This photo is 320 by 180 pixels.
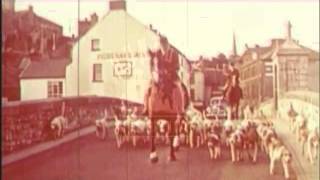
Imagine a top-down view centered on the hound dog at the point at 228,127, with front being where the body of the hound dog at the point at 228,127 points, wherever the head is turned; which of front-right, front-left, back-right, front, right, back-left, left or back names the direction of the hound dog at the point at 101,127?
right

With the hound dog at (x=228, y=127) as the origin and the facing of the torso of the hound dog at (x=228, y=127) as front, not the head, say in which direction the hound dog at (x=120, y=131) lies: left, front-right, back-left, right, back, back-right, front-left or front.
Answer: right

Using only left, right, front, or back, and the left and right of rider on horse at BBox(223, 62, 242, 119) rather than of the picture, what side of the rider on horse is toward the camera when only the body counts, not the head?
front

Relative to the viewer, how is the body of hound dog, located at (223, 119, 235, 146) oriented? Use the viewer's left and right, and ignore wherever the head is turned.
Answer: facing the viewer

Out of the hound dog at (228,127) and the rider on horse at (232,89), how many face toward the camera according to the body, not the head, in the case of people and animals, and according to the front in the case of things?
2

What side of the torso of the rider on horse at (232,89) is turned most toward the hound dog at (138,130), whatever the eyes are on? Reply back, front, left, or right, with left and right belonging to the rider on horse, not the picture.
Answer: front

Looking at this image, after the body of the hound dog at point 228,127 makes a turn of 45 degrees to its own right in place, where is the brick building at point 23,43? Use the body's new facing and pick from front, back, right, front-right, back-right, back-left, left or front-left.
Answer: front-right

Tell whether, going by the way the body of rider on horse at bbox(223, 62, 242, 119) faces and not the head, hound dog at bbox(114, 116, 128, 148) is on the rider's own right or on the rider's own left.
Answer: on the rider's own right

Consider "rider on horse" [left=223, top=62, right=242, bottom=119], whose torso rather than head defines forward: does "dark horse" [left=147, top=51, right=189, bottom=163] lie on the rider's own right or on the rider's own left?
on the rider's own right

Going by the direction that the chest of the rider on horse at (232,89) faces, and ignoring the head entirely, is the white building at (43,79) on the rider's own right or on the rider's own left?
on the rider's own right
